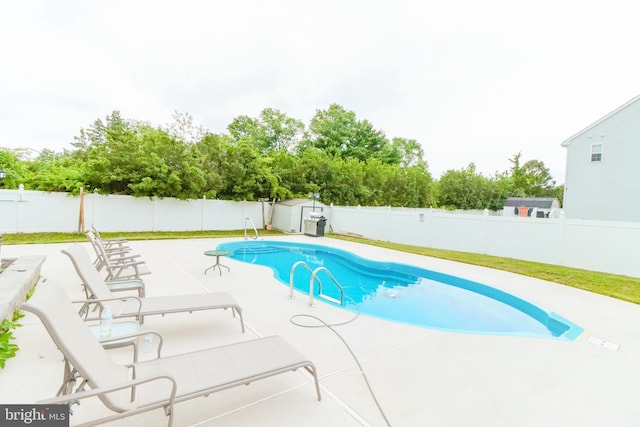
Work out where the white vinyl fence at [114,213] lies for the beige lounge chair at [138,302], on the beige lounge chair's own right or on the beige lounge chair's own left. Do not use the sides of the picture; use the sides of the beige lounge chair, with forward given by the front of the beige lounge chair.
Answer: on the beige lounge chair's own left

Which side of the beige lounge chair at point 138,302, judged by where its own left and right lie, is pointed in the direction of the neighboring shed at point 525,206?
front

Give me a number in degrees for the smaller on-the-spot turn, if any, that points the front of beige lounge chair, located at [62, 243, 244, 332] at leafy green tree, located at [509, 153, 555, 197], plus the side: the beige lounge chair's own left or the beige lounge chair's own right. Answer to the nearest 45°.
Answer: approximately 45° to the beige lounge chair's own left

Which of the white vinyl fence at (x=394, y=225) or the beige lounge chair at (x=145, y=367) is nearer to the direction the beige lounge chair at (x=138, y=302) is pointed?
the white vinyl fence

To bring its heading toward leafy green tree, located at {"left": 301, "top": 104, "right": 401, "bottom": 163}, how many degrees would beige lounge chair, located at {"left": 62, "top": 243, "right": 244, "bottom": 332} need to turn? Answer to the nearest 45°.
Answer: approximately 45° to its left

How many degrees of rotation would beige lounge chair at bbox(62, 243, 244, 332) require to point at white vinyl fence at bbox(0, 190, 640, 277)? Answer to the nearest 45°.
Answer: approximately 45° to its left

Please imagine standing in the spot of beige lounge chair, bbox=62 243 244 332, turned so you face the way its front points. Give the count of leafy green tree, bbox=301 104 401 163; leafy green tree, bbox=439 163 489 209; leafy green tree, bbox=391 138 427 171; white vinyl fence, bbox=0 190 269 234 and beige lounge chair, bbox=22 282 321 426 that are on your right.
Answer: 1

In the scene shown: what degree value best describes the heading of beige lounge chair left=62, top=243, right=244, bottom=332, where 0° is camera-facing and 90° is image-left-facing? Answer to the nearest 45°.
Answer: approximately 270°

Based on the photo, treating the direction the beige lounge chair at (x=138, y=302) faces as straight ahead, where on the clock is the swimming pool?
The swimming pool is roughly at 12 o'clock from the beige lounge chair.

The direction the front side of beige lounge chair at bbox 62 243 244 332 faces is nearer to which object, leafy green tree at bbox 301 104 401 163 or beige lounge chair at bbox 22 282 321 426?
the leafy green tree

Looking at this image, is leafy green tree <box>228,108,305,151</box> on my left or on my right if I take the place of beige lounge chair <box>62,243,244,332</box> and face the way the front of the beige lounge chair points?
on my left
